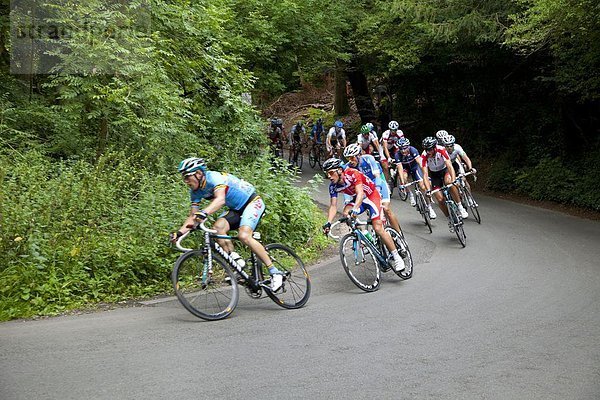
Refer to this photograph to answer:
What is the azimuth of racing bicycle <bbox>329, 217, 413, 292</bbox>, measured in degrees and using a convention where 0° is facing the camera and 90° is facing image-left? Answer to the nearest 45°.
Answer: approximately 45°

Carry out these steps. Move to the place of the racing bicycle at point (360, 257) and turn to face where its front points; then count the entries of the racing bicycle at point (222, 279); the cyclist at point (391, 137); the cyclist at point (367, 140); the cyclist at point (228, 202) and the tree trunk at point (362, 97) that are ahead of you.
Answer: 2

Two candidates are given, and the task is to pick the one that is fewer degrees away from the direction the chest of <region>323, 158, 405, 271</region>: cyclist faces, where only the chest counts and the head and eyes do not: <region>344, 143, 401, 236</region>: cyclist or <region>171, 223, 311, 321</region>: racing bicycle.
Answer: the racing bicycle

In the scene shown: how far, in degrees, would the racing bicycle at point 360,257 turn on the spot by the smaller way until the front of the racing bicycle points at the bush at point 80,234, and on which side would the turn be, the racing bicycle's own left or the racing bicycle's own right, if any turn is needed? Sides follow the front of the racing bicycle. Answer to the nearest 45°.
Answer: approximately 45° to the racing bicycle's own right

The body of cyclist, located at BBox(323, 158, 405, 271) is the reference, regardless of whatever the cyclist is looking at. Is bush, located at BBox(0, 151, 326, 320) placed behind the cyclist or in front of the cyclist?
in front

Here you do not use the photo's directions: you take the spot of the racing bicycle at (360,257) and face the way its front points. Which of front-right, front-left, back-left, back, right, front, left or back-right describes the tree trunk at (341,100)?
back-right

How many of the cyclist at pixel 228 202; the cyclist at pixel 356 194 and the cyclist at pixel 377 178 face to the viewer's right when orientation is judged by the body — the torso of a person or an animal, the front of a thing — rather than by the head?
0

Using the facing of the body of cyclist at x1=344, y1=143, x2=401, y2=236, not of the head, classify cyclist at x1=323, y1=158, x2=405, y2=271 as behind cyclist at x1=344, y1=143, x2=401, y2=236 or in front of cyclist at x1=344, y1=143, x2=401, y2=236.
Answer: in front

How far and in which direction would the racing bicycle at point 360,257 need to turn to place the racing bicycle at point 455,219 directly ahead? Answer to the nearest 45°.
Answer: approximately 180°

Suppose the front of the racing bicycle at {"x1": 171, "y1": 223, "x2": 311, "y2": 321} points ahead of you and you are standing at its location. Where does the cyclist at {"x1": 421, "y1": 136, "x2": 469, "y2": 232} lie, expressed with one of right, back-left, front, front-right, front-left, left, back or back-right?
back

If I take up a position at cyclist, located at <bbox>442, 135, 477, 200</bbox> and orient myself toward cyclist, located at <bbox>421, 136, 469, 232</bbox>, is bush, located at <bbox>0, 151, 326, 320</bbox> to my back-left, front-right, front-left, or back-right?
front-right

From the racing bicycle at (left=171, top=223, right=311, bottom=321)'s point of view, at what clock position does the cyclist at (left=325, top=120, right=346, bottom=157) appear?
The cyclist is roughly at 5 o'clock from the racing bicycle.

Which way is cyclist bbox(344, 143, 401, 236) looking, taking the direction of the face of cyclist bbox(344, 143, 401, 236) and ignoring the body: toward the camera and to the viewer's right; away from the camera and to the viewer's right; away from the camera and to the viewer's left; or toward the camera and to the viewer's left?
toward the camera and to the viewer's left

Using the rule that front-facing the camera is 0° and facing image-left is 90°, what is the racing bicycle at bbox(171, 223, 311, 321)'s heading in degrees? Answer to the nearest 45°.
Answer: approximately 45°

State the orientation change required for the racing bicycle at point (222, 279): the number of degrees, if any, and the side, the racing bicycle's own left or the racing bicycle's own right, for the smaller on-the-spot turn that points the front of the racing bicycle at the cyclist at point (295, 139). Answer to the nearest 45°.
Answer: approximately 135° to the racing bicycle's own right

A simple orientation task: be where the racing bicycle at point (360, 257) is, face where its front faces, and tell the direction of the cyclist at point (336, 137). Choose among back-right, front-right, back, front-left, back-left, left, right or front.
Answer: back-right

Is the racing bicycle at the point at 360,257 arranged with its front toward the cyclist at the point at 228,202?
yes

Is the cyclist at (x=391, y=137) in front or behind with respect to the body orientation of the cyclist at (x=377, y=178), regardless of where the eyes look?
behind
